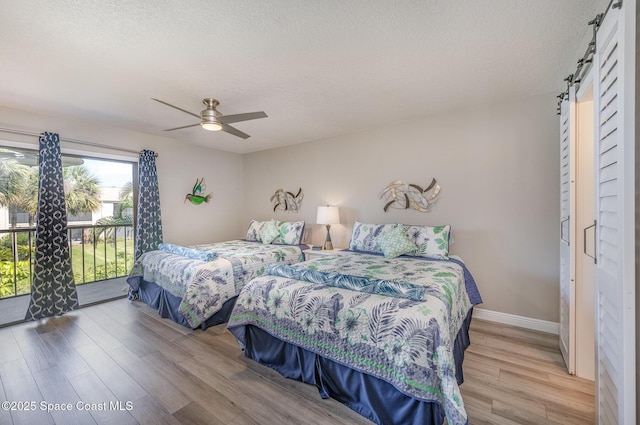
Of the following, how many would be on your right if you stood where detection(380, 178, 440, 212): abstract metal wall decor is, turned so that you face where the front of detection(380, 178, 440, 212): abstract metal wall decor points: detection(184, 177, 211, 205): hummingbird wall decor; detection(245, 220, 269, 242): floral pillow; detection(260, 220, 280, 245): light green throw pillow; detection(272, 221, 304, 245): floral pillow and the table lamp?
5

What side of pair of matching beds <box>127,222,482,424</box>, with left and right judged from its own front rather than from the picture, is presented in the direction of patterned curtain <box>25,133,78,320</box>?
right

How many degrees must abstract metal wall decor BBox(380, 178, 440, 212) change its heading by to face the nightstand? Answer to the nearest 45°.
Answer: approximately 90° to its right

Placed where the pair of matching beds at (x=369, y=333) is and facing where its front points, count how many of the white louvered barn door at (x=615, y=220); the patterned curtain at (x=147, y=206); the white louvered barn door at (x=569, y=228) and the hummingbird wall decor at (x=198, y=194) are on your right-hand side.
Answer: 2

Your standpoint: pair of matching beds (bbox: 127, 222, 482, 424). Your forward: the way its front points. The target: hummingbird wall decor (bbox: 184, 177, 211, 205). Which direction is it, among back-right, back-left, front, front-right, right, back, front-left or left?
right

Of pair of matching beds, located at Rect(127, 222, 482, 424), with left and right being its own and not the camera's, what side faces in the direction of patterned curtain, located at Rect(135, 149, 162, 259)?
right

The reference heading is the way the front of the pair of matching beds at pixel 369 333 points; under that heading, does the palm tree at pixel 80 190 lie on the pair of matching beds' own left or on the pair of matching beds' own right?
on the pair of matching beds' own right

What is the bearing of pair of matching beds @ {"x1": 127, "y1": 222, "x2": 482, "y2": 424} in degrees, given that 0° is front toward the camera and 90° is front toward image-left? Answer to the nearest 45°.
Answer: approximately 45°

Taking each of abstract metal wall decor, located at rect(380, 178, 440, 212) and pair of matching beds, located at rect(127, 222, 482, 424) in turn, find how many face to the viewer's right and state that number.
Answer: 0

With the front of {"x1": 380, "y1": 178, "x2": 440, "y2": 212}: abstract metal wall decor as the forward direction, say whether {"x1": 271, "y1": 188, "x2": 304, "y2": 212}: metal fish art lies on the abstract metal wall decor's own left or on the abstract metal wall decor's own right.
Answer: on the abstract metal wall decor's own right

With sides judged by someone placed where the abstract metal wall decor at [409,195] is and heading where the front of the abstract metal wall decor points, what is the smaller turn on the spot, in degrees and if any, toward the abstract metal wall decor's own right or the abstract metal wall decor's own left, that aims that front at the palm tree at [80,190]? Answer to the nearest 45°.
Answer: approximately 90° to the abstract metal wall decor's own right

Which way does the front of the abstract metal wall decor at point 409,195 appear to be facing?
toward the camera
